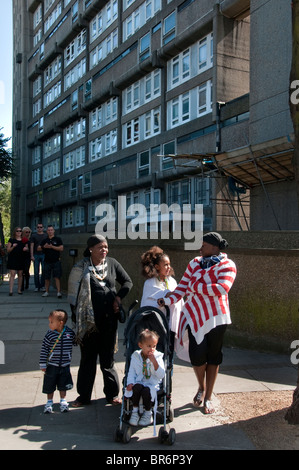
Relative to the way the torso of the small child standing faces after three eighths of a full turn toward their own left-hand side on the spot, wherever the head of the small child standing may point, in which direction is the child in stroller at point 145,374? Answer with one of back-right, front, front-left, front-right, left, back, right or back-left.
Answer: right

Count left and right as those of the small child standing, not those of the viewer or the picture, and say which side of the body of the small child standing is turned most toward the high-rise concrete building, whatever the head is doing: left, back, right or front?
back

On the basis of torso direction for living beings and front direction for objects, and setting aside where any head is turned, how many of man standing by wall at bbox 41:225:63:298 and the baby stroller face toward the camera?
2

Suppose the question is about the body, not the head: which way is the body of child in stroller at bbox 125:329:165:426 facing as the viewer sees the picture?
toward the camera

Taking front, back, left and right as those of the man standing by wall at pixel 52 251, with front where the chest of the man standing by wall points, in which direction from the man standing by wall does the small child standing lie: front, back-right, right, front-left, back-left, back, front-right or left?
front

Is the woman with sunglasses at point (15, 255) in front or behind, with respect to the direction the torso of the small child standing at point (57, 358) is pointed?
behind

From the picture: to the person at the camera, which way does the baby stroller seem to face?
facing the viewer

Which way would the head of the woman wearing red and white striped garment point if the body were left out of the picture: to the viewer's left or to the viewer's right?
to the viewer's left

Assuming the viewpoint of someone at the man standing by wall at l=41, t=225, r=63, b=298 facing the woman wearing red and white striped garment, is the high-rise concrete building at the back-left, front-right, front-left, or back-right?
back-left

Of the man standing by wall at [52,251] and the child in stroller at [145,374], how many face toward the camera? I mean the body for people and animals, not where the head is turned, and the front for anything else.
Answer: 2

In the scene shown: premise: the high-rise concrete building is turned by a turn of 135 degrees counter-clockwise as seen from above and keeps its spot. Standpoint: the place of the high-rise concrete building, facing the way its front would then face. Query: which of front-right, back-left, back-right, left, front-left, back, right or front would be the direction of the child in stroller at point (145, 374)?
right

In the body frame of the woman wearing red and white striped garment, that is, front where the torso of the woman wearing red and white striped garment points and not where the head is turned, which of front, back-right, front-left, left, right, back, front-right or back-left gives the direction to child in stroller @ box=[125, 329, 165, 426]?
front

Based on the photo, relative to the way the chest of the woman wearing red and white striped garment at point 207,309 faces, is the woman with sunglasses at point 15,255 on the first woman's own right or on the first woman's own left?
on the first woman's own right
